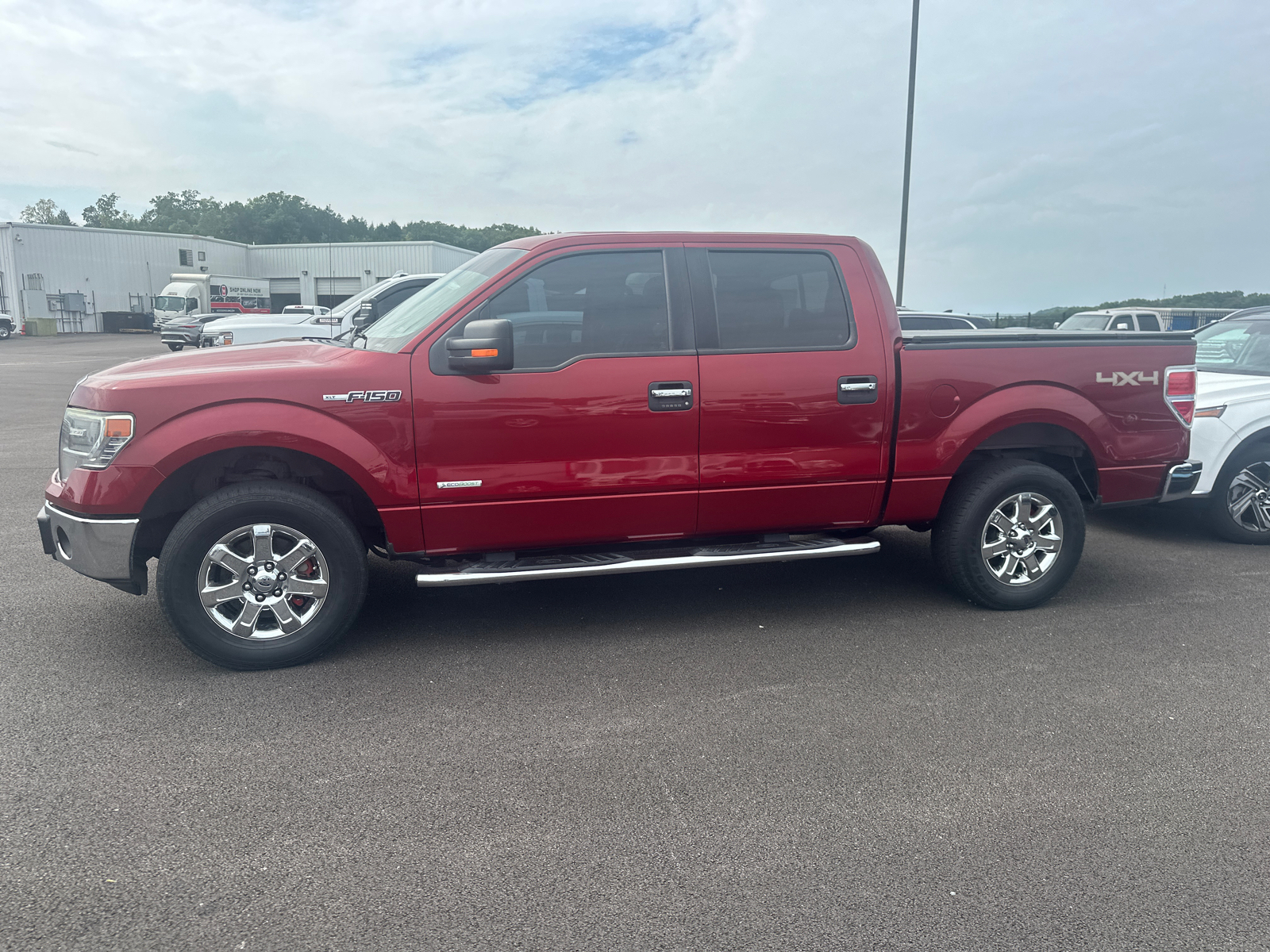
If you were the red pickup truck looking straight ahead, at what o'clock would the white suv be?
The white suv is roughly at 5 o'clock from the red pickup truck.

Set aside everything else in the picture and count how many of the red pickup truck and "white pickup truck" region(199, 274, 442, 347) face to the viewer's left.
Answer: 2

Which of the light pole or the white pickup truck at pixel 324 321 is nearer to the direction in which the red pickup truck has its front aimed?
the white pickup truck

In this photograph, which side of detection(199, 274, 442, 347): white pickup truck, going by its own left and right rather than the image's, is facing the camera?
left

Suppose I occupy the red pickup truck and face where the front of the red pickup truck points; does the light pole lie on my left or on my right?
on my right

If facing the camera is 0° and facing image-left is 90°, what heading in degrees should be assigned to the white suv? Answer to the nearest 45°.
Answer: approximately 45°

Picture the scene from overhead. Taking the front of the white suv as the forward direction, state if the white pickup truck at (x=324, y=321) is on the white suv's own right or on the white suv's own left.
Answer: on the white suv's own right

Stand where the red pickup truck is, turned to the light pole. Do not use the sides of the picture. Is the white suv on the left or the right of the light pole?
right

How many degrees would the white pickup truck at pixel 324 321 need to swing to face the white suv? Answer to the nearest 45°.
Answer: approximately 135° to its left

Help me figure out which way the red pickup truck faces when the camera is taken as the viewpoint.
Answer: facing to the left of the viewer

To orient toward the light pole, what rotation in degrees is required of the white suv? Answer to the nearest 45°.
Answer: approximately 90° to its right

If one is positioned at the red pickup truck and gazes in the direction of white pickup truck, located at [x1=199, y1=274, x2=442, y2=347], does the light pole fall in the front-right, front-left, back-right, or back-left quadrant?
front-right

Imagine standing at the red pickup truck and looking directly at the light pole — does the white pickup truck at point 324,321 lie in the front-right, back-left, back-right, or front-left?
front-left

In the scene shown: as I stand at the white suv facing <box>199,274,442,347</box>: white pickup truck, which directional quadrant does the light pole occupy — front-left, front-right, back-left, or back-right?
front-right
